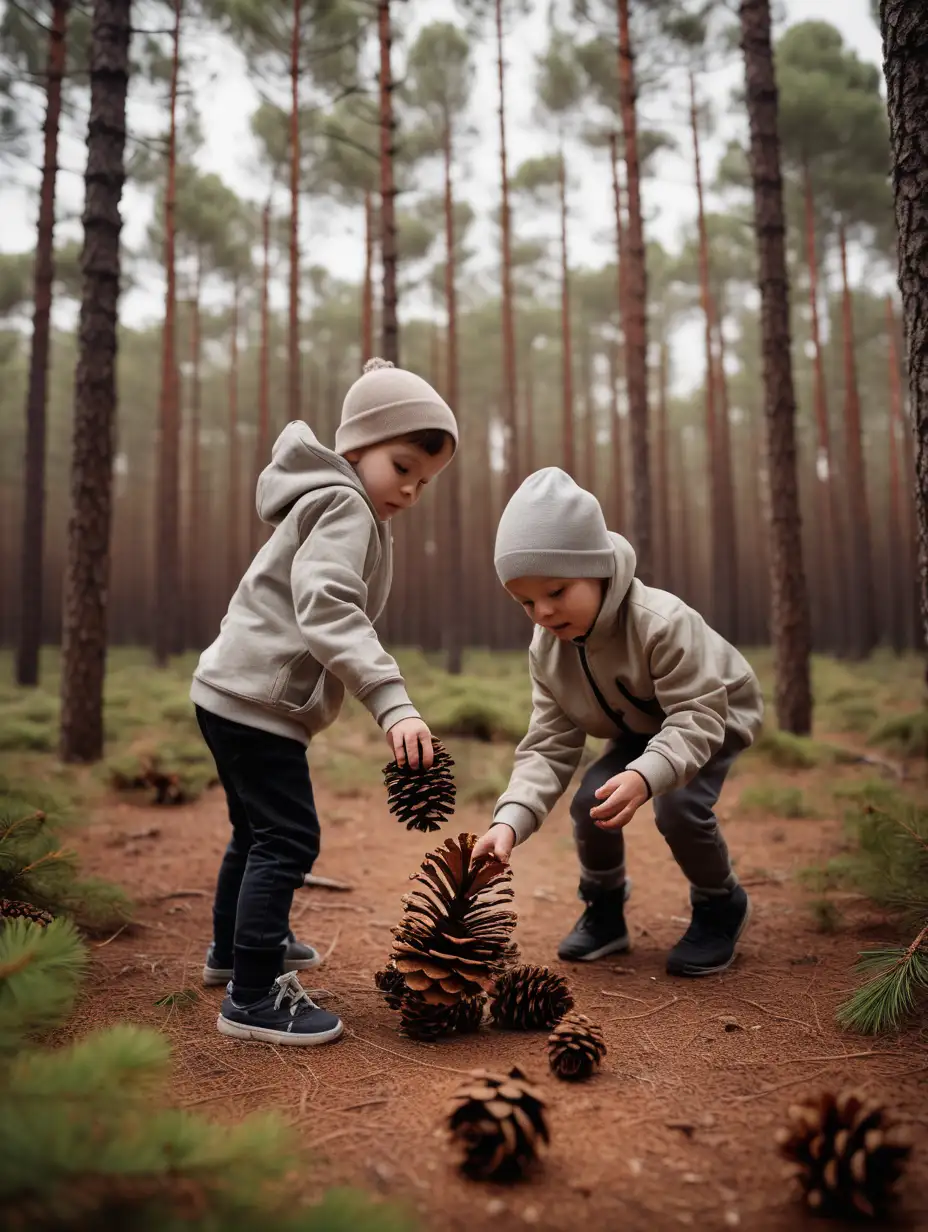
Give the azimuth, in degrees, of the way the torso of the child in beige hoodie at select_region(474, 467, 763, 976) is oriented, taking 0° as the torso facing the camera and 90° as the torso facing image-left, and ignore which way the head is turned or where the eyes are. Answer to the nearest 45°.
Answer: approximately 45°

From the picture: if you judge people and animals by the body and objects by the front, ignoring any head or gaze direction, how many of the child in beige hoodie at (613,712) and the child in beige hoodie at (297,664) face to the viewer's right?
1

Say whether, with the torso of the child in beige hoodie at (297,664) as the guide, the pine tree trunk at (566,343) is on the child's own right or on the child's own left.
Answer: on the child's own left

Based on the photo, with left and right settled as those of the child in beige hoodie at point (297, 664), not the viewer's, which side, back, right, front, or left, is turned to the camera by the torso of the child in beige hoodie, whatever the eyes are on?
right

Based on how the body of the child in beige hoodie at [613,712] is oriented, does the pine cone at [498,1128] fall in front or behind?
in front

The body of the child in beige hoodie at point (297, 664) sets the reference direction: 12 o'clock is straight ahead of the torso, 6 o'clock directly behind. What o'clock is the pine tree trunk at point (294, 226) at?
The pine tree trunk is roughly at 9 o'clock from the child in beige hoodie.

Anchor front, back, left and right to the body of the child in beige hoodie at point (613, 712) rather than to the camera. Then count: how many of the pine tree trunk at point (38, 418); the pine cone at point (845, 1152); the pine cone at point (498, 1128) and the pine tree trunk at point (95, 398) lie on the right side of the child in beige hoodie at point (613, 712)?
2

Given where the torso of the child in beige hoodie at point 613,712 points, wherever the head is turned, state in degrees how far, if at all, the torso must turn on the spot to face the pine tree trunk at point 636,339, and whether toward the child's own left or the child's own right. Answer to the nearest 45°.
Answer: approximately 135° to the child's own right

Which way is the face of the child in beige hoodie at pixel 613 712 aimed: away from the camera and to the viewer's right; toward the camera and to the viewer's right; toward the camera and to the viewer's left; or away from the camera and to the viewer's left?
toward the camera and to the viewer's left
